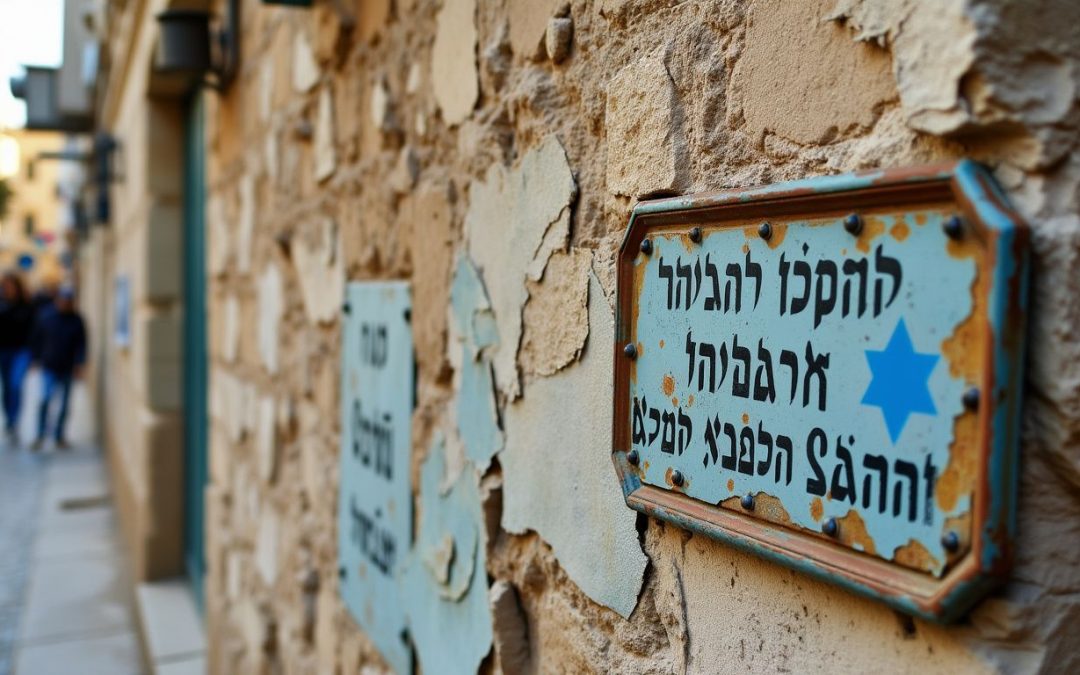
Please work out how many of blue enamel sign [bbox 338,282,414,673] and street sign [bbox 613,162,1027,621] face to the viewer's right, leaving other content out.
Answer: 0

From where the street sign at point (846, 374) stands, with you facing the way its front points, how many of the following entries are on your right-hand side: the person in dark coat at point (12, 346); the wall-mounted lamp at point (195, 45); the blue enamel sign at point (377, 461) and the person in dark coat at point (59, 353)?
4

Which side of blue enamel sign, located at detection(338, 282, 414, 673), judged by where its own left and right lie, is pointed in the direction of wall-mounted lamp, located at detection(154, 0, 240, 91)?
right

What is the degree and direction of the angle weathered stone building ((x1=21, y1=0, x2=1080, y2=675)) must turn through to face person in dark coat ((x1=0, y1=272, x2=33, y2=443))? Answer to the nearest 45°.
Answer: approximately 90° to its right

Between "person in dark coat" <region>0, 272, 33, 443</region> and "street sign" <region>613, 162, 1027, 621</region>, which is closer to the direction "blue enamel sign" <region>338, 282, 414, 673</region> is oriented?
the person in dark coat

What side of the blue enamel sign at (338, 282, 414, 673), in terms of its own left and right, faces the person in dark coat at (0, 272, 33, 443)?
right

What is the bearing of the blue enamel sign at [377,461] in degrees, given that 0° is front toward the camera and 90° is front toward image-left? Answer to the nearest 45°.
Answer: approximately 90°

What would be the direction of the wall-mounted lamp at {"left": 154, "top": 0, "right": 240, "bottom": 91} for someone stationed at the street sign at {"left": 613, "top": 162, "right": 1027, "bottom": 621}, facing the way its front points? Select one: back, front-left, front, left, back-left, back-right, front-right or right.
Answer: right

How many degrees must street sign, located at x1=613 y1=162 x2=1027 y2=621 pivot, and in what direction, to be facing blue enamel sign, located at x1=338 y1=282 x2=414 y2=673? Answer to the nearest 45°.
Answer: approximately 90° to its right

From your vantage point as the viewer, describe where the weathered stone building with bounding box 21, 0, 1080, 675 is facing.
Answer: facing the viewer and to the left of the viewer
